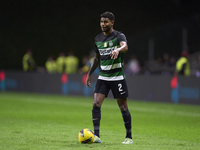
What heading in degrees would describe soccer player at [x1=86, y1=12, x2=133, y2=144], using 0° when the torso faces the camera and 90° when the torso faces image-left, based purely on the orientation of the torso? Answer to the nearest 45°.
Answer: approximately 0°
